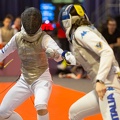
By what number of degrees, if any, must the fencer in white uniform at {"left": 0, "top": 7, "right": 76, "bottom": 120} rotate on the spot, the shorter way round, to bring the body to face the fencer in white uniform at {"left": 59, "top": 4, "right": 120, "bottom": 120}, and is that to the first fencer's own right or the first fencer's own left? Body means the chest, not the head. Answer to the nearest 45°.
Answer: approximately 45° to the first fencer's own left

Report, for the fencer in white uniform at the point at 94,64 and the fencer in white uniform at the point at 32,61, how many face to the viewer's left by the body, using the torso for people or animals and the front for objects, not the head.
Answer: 1

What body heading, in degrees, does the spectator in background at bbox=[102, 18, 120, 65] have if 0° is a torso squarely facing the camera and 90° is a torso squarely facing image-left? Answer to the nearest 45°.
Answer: approximately 0°

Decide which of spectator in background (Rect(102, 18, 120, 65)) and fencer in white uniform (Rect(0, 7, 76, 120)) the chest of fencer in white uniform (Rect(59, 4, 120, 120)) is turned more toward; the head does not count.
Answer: the fencer in white uniform

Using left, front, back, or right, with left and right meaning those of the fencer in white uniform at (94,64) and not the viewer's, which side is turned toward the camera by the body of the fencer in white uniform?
left

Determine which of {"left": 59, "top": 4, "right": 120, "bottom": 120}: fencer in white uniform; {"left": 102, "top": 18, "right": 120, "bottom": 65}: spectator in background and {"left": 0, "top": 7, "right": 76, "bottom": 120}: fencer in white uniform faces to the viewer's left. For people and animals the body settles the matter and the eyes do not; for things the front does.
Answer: {"left": 59, "top": 4, "right": 120, "bottom": 120}: fencer in white uniform

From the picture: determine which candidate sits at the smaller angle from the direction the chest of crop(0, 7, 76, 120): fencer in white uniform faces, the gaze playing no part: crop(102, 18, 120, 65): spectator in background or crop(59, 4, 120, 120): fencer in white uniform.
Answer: the fencer in white uniform

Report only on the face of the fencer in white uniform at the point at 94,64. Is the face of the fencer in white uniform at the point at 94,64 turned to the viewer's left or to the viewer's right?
to the viewer's left

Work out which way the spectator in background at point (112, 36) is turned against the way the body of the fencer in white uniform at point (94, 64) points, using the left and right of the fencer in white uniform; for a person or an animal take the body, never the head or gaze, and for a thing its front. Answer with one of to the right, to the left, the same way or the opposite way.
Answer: to the left

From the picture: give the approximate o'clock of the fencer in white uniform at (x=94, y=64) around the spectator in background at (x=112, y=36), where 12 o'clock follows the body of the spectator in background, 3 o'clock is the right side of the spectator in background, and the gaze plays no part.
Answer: The fencer in white uniform is roughly at 12 o'clock from the spectator in background.
